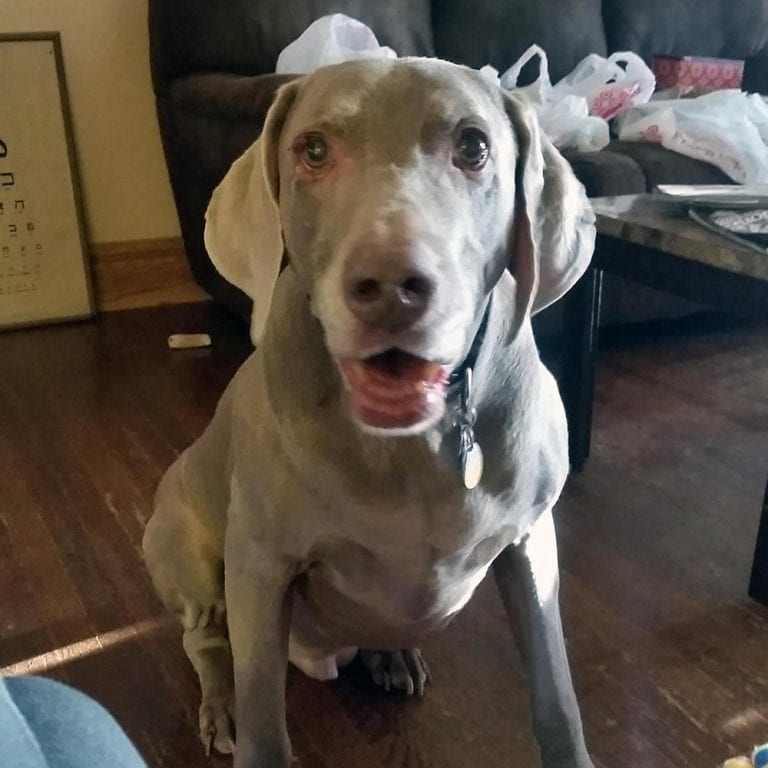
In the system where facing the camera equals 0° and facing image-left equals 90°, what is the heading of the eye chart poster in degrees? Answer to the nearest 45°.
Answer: approximately 0°

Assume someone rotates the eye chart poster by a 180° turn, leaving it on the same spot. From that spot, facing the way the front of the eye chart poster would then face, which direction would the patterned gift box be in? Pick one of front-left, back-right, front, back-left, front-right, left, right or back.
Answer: right

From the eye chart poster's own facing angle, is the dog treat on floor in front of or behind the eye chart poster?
in front

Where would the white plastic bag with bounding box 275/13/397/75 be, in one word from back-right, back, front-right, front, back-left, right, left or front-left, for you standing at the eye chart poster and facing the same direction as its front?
front-left

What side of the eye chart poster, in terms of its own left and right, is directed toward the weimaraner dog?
front

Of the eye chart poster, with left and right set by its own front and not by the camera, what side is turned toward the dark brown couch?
left

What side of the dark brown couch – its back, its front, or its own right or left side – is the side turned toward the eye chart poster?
right

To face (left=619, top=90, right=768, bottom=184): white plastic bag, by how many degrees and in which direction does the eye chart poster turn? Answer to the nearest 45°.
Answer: approximately 45° to its left

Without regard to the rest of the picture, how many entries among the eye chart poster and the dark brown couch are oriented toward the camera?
2

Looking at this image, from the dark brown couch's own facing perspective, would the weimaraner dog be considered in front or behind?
in front
